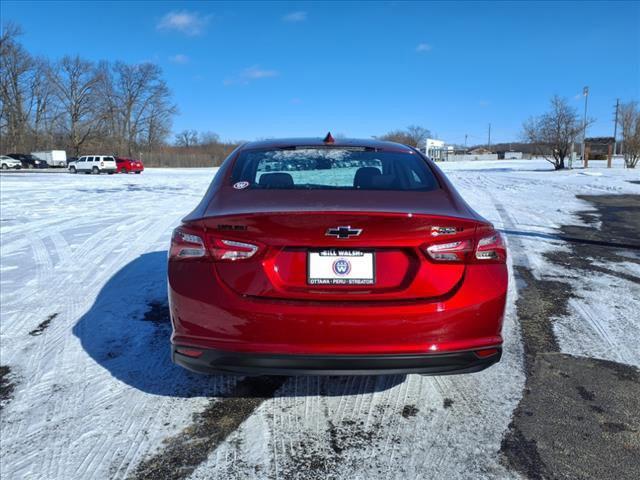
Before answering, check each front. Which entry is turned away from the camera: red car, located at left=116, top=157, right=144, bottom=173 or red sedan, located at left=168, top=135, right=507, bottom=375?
the red sedan

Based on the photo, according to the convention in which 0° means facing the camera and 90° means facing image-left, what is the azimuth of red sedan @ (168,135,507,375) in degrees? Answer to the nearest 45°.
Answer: approximately 180°

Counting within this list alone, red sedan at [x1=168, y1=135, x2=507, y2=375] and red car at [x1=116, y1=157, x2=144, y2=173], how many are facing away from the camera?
1
